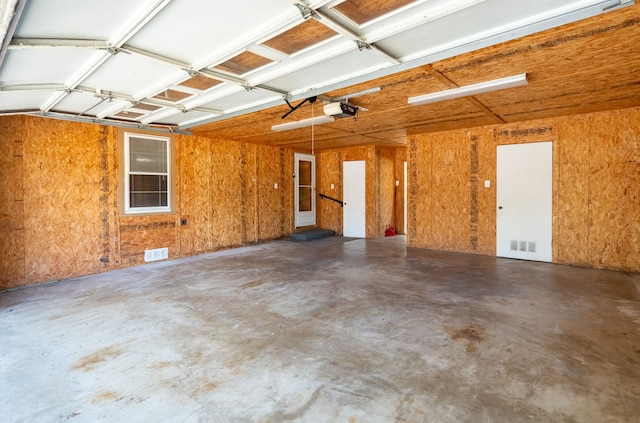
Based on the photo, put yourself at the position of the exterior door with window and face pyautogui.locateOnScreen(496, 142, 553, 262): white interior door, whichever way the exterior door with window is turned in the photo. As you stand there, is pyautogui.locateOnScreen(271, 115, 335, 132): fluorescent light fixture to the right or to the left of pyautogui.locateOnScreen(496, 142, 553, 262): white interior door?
right

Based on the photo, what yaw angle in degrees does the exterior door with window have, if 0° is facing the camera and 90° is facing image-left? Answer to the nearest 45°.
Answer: approximately 315°

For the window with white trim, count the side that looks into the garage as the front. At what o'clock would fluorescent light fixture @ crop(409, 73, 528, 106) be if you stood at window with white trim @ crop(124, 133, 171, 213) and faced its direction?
The fluorescent light fixture is roughly at 12 o'clock from the window with white trim.

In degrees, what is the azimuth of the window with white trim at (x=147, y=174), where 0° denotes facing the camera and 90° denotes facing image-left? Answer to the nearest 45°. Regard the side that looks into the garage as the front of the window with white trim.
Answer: approximately 315°

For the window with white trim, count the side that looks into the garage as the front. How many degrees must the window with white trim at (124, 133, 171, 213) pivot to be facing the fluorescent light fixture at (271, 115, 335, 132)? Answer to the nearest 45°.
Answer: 0° — it already faces it

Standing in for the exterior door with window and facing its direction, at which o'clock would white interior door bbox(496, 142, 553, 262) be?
The white interior door is roughly at 12 o'clock from the exterior door with window.

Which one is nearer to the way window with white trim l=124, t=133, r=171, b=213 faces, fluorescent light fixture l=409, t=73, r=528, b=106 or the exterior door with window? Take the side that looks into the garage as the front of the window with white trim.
the fluorescent light fixture

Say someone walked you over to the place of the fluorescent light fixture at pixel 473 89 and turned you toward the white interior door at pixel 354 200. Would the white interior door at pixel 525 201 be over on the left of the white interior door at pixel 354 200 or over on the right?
right
